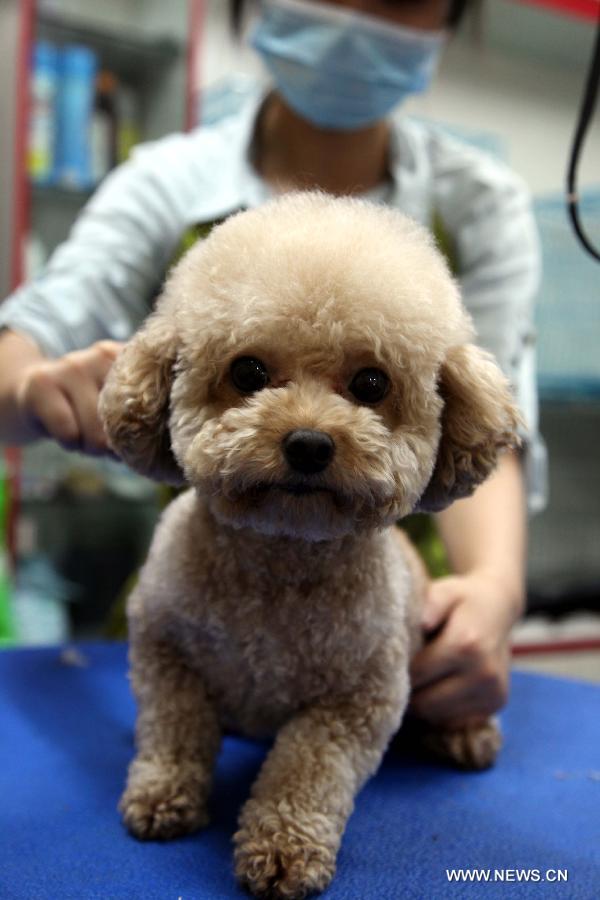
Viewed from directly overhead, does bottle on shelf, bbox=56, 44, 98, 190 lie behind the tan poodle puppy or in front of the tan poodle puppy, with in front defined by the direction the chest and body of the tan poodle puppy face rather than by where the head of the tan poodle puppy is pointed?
behind

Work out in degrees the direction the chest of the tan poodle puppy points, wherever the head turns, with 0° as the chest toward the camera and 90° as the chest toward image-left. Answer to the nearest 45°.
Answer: approximately 0°

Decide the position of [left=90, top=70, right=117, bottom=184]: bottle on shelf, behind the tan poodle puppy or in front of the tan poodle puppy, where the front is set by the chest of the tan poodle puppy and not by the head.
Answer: behind
